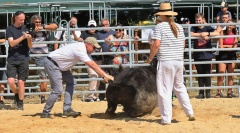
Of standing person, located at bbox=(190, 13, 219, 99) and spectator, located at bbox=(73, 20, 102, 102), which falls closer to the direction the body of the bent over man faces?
the standing person

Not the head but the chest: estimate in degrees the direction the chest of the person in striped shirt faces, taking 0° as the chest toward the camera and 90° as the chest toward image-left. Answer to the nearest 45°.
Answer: approximately 135°

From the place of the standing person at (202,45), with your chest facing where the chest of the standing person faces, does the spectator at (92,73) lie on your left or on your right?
on your right

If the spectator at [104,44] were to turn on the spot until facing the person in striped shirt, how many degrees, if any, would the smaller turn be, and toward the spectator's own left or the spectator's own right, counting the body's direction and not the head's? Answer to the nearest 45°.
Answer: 0° — they already face them

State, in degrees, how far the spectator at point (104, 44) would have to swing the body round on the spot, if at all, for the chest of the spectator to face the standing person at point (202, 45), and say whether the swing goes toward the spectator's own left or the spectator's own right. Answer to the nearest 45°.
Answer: approximately 90° to the spectator's own left

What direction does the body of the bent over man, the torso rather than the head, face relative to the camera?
to the viewer's right

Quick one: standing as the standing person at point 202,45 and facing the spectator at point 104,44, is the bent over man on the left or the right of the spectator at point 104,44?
left

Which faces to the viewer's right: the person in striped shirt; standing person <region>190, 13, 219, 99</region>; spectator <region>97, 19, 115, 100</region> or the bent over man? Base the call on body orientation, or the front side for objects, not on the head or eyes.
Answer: the bent over man

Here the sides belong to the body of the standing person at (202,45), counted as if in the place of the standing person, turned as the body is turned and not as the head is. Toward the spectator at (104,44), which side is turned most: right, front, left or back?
right

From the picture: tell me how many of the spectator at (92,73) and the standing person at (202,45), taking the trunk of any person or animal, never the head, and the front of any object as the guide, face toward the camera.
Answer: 2

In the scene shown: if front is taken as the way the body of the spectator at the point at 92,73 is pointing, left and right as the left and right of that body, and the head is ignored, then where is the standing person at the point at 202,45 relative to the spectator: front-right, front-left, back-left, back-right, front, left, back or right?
left

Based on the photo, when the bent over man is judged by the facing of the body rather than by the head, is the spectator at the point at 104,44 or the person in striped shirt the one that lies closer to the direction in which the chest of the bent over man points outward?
the person in striped shirt

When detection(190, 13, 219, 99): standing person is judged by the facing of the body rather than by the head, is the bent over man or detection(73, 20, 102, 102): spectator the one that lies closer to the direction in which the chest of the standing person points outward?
the bent over man
